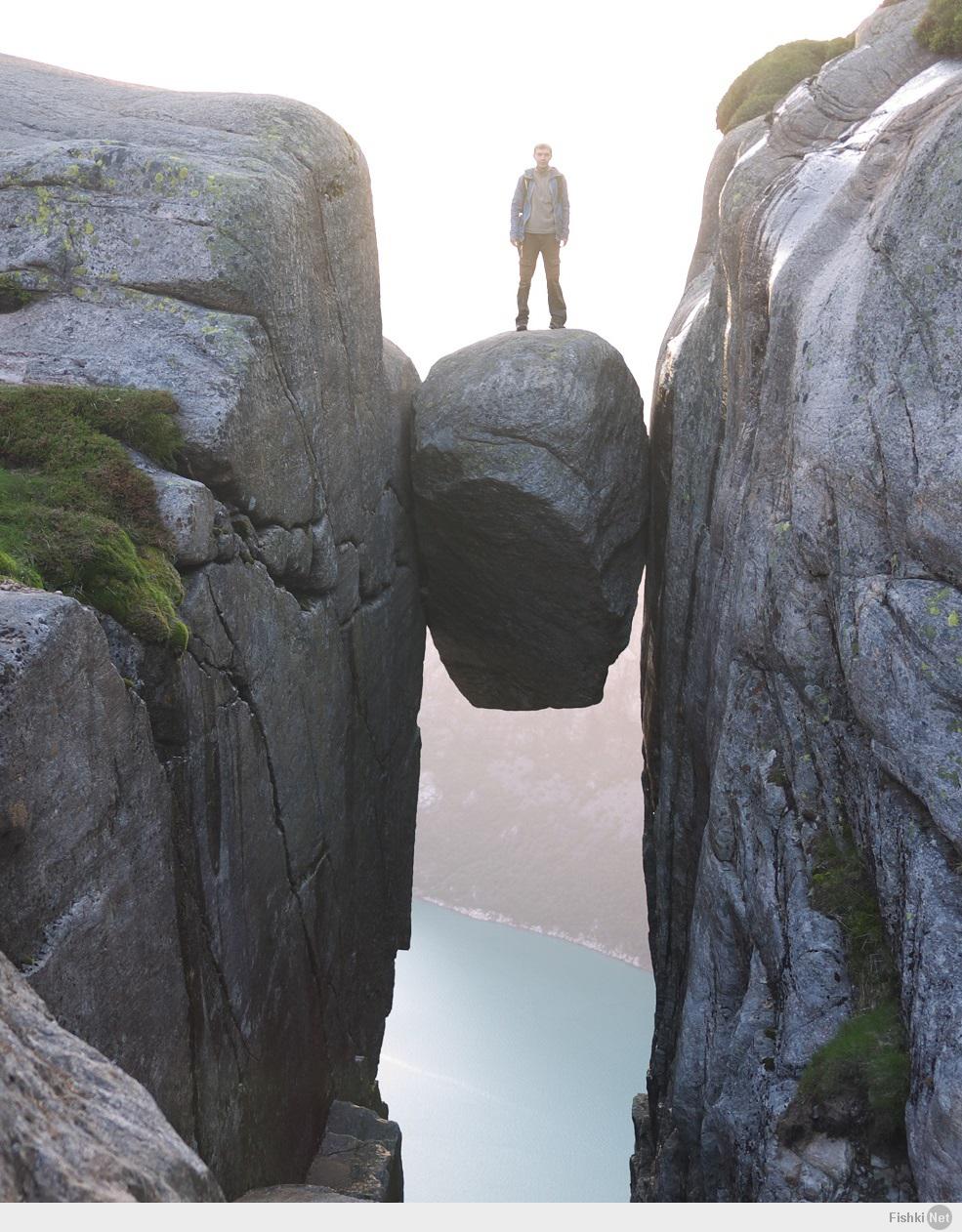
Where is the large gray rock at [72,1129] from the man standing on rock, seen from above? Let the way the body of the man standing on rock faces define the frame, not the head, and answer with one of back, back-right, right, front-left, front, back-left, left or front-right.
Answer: front

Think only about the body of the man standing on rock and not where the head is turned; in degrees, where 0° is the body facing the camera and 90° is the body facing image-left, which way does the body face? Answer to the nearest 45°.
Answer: approximately 0°
